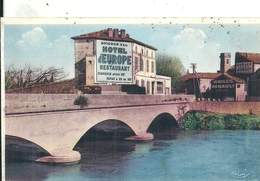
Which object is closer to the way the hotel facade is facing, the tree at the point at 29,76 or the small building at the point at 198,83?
the small building

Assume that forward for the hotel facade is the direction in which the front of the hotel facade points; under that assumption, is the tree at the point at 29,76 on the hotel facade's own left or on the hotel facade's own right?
on the hotel facade's own right

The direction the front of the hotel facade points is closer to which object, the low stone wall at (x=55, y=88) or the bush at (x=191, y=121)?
the bush

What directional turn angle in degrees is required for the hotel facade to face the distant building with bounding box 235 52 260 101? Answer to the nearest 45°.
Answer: approximately 45° to its left

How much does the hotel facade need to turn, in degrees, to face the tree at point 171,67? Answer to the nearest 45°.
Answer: approximately 45° to its left

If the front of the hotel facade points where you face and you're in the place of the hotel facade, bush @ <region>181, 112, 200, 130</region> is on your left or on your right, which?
on your left

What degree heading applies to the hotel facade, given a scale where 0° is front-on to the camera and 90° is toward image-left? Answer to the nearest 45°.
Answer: approximately 315°
